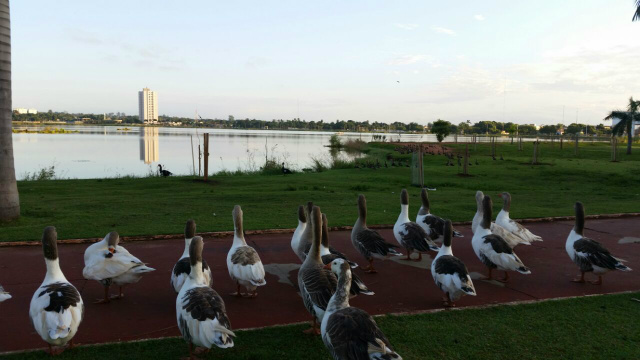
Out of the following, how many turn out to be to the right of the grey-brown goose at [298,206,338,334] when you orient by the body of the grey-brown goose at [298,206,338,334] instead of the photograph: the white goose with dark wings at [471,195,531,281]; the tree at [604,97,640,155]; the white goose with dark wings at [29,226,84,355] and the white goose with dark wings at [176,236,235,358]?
2

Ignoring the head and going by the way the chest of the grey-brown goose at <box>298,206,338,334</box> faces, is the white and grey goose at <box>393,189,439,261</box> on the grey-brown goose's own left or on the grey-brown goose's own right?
on the grey-brown goose's own right

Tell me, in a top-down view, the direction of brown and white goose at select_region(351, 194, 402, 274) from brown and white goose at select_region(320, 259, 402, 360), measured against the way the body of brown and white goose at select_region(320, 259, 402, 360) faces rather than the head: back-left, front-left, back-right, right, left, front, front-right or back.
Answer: front-right

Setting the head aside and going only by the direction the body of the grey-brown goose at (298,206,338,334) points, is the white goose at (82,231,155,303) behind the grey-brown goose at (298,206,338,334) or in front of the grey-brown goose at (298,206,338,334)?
in front

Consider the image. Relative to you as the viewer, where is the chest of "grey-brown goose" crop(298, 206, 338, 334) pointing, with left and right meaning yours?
facing away from the viewer and to the left of the viewer

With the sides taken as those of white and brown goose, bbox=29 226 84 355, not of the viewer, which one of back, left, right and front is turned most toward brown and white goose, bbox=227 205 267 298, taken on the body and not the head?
right

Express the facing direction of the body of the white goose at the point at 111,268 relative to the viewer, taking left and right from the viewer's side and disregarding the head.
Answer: facing to the left of the viewer

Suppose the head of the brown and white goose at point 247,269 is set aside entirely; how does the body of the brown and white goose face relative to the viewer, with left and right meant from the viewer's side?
facing away from the viewer and to the left of the viewer

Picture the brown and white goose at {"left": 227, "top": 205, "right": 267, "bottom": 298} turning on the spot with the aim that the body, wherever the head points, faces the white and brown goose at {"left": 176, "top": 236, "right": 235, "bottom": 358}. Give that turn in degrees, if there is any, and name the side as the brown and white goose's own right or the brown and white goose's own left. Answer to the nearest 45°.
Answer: approximately 135° to the brown and white goose's own left

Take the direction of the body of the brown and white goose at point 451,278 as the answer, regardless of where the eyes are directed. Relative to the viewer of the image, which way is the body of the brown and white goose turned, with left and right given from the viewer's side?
facing away from the viewer and to the left of the viewer
